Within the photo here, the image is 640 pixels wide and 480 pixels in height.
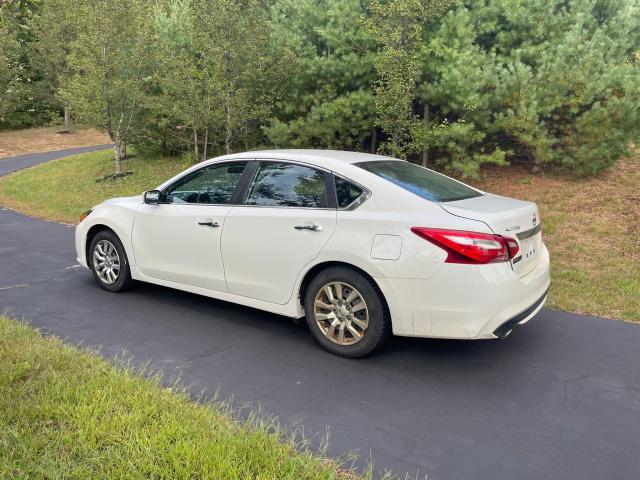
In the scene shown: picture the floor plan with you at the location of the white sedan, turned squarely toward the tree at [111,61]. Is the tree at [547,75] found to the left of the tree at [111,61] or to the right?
right

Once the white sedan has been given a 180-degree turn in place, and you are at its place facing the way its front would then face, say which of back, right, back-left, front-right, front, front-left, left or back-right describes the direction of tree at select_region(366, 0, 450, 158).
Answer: back-left

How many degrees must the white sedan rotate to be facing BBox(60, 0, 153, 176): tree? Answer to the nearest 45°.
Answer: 0° — it already faces it

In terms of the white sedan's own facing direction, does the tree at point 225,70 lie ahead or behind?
ahead

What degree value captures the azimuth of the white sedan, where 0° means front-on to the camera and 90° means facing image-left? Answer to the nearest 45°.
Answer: approximately 135°

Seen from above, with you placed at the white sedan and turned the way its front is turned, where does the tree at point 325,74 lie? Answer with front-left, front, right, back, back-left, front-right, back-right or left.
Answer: front-right

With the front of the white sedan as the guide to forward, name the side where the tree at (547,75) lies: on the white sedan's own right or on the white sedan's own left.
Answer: on the white sedan's own right
